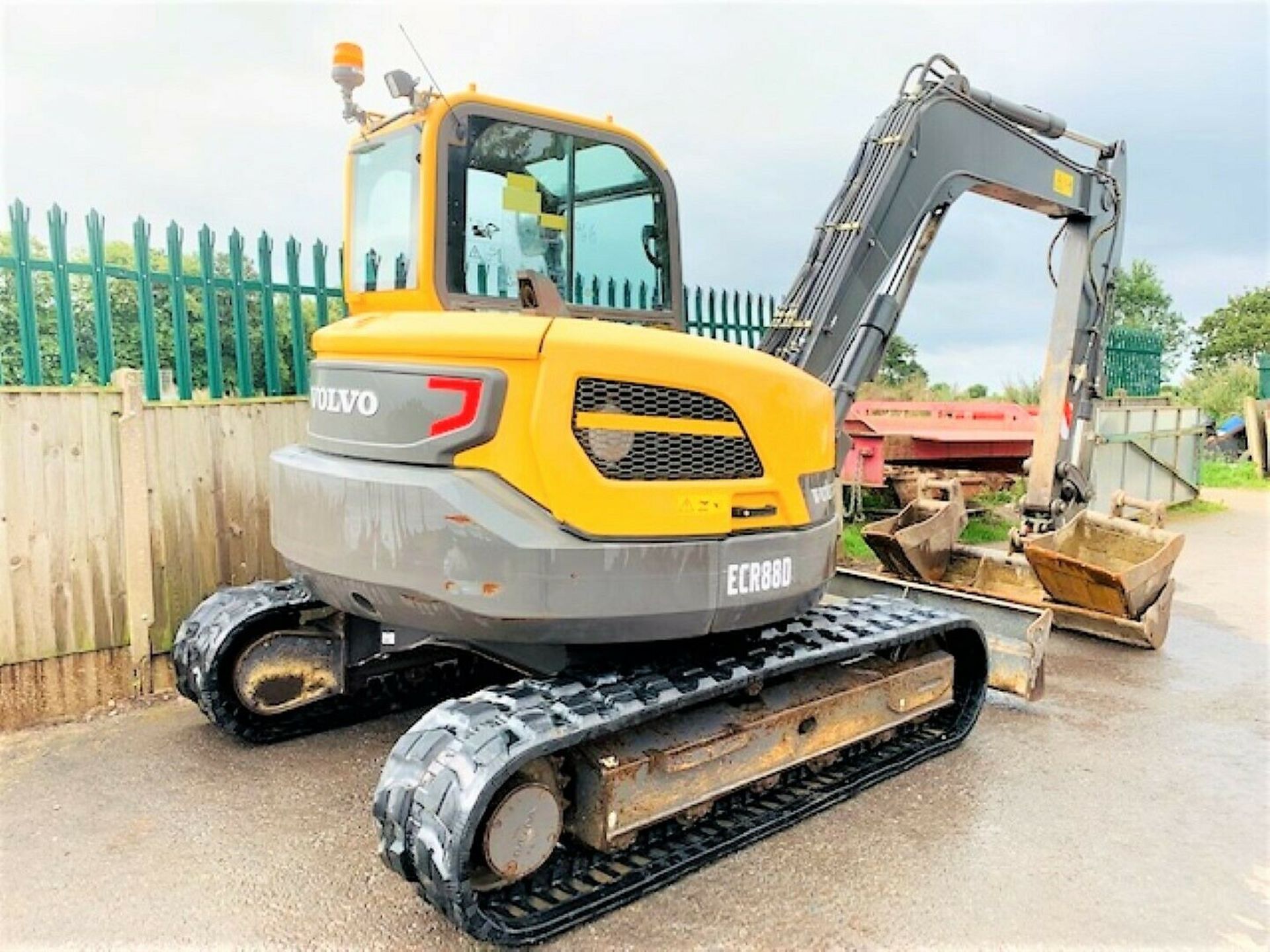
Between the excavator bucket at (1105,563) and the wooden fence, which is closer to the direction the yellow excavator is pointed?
the excavator bucket

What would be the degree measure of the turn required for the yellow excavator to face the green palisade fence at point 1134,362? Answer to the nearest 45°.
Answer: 0° — it already faces it

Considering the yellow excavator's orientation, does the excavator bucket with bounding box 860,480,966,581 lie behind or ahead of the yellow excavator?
ahead

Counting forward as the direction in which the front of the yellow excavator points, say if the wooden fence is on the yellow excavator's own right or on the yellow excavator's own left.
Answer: on the yellow excavator's own left

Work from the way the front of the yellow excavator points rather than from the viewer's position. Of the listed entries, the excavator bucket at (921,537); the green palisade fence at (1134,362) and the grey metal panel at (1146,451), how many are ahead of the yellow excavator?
3

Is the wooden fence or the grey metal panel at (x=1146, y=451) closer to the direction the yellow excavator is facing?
the grey metal panel

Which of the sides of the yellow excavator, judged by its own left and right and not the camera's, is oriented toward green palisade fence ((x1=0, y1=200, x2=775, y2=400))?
left

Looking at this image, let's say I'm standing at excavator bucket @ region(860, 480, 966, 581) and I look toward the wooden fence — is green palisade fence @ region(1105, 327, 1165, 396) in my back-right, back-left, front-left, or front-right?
back-right

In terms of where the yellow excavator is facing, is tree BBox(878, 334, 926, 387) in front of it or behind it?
in front

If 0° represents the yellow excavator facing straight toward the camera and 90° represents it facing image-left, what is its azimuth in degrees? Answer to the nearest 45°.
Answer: approximately 225°
